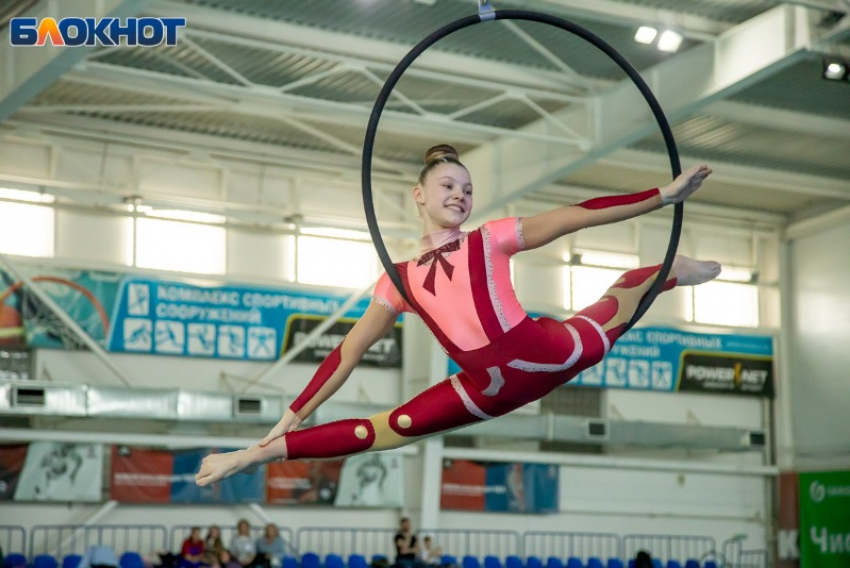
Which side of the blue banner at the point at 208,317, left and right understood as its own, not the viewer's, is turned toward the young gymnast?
front

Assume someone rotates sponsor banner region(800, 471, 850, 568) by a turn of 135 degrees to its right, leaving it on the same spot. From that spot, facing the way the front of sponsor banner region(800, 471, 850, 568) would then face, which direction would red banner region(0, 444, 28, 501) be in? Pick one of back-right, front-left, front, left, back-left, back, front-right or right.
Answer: left

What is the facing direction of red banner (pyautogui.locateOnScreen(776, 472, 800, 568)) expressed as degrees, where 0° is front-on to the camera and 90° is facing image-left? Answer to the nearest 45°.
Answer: approximately 0°

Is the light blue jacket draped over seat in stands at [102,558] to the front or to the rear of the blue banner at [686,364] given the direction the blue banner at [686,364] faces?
to the front

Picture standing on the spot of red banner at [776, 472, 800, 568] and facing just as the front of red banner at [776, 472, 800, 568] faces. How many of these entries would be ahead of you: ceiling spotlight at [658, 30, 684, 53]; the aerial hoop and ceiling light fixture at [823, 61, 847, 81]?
3

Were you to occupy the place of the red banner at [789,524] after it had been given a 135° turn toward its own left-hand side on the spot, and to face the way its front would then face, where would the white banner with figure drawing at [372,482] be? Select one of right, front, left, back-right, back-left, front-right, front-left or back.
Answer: back

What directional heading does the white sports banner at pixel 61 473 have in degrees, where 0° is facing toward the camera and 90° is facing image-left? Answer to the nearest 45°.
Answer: approximately 0°

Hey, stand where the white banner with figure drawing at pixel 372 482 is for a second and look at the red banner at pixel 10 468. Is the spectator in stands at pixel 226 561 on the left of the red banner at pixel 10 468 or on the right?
left
